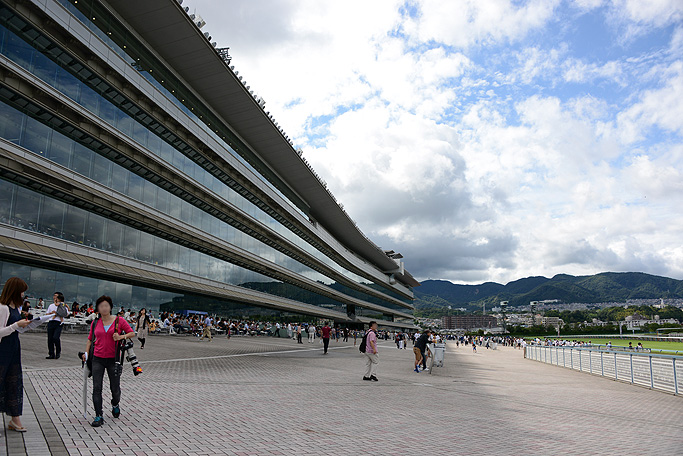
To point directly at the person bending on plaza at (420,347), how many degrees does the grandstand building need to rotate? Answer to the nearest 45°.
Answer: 0° — it already faces them

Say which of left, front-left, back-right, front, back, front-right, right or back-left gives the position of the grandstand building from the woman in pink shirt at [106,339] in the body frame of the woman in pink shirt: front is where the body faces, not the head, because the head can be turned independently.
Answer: back

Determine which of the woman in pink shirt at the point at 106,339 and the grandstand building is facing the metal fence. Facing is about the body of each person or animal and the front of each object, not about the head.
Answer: the grandstand building

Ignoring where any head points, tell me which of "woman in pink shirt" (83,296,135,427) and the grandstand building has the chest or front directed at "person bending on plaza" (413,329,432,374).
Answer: the grandstand building

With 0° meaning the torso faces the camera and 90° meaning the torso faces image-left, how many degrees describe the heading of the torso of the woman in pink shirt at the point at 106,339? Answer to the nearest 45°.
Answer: approximately 0°

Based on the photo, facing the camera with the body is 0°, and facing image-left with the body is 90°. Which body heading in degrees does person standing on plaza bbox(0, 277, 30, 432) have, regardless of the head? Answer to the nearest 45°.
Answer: approximately 270°

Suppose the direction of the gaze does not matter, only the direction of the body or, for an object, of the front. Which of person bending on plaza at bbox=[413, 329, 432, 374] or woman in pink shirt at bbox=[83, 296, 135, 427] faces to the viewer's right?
the person bending on plaza

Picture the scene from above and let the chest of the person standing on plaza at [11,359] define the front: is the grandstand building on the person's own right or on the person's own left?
on the person's own left
